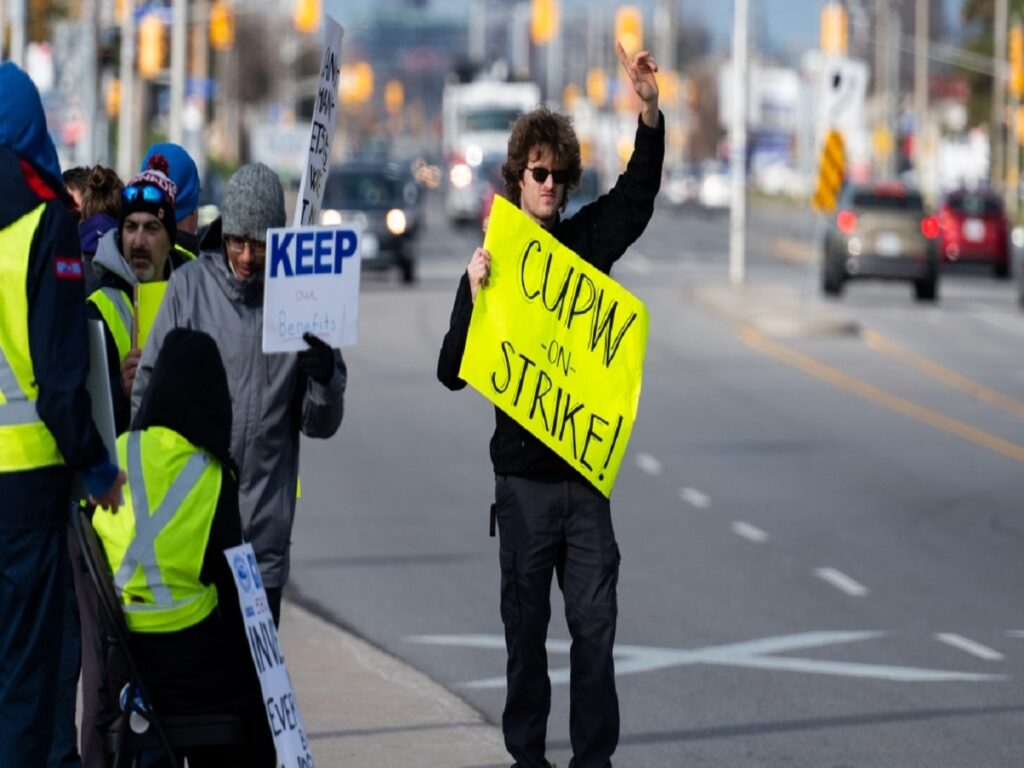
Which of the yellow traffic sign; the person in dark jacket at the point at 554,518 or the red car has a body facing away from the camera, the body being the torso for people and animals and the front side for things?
the red car

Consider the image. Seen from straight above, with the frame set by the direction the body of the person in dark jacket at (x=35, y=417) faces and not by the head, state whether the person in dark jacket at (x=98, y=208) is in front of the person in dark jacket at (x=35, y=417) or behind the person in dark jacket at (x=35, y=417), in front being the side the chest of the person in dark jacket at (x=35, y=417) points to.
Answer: in front

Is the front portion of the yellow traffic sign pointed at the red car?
no

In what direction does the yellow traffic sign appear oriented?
toward the camera

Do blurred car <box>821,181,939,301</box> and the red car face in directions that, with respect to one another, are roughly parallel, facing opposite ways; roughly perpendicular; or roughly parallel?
roughly parallel

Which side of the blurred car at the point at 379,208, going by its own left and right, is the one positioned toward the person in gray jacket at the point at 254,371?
front

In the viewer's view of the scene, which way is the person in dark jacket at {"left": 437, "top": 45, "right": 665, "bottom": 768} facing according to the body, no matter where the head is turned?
toward the camera

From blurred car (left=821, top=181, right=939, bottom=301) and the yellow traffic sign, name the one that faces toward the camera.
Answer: the yellow traffic sign

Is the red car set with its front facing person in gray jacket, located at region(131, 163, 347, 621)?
no

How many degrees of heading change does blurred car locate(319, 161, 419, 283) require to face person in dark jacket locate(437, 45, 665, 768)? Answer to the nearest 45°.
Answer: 0° — it already faces them

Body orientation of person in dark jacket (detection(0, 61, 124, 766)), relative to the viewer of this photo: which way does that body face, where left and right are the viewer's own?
facing away from the viewer and to the right of the viewer

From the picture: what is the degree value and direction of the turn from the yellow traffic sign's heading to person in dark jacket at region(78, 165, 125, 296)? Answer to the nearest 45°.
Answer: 0° — it already faces them

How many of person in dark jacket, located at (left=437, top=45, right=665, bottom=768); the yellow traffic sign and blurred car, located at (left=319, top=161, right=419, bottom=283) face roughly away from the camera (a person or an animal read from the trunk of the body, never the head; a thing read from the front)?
0

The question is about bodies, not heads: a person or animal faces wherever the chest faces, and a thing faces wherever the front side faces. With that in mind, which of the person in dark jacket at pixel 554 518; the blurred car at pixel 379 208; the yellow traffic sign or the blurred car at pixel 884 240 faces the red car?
the blurred car at pixel 884 240

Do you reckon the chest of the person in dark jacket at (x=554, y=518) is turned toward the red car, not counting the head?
no

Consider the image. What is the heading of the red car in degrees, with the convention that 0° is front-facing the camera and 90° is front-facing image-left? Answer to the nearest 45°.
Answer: approximately 180°

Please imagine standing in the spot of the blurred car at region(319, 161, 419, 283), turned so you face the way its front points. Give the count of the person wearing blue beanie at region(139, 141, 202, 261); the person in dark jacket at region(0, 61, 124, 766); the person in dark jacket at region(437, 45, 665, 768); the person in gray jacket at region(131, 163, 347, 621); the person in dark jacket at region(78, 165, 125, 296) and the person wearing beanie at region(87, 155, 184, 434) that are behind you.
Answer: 0

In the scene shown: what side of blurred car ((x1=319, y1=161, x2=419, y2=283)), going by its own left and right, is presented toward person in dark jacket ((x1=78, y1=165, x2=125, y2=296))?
front

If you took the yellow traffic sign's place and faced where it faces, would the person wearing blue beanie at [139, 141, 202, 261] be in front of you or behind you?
in front

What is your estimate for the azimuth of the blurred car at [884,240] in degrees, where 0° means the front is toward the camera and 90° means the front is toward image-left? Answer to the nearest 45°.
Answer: approximately 180°

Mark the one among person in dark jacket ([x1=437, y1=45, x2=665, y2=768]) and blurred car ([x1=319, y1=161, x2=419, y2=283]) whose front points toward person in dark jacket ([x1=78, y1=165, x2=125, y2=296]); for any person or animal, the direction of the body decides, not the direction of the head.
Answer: the blurred car
